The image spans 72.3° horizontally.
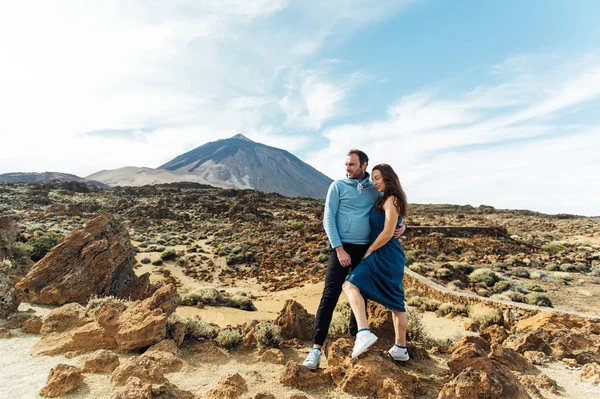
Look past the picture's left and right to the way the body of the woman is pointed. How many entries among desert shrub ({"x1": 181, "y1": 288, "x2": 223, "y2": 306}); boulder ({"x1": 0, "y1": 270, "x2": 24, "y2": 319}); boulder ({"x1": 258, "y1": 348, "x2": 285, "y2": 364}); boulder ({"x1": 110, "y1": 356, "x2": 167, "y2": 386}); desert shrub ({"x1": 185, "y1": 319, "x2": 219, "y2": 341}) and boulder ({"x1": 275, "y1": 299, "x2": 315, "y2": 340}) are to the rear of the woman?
0

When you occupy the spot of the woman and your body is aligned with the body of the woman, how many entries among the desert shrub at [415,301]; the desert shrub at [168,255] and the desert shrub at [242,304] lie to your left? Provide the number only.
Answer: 0

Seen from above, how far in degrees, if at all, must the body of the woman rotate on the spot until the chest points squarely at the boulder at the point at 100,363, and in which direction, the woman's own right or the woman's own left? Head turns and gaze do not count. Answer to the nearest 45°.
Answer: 0° — they already face it

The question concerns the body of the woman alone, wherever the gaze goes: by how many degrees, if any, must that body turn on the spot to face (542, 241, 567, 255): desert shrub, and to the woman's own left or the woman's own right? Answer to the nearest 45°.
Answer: approximately 135° to the woman's own right

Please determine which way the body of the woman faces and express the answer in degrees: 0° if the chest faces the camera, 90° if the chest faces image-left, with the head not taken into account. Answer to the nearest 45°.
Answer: approximately 90°

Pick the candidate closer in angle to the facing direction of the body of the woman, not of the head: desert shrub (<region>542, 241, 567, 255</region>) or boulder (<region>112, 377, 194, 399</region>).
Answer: the boulder

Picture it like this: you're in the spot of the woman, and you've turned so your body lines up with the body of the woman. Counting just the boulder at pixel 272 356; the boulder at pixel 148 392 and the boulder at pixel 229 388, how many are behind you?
0

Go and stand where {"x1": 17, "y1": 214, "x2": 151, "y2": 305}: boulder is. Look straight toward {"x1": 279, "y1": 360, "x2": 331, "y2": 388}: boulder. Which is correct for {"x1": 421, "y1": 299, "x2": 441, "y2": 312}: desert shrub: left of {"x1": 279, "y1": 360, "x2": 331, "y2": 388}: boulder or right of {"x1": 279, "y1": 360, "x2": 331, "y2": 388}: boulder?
left

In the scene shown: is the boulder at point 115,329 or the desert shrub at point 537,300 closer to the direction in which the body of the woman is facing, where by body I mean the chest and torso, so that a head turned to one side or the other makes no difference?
the boulder

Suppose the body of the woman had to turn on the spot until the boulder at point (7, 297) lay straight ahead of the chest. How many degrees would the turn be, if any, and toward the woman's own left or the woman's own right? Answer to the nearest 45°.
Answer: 0° — they already face it

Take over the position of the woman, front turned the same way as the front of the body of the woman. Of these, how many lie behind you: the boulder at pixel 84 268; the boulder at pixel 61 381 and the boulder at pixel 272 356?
0

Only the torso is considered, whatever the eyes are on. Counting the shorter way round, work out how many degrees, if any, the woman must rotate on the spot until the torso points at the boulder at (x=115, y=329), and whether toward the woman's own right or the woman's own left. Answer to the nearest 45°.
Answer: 0° — they already face it

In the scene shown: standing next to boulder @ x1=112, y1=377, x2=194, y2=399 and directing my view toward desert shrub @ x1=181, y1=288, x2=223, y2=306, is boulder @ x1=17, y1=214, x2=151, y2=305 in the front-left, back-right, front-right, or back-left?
front-left

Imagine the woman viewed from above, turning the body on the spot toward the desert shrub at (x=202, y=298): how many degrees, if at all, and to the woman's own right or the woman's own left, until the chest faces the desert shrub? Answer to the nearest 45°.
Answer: approximately 45° to the woman's own right

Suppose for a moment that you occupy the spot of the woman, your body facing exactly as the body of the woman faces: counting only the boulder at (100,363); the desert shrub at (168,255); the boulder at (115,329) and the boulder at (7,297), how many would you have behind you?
0

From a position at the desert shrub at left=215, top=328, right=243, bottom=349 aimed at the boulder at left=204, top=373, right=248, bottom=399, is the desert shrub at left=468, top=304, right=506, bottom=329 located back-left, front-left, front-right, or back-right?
back-left

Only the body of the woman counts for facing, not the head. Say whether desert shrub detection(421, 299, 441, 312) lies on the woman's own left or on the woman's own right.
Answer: on the woman's own right

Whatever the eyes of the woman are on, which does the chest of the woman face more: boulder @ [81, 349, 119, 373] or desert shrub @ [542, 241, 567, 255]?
the boulder

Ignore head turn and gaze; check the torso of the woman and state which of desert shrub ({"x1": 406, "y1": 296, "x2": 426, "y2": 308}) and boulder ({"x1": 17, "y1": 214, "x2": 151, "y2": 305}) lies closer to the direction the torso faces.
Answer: the boulder
